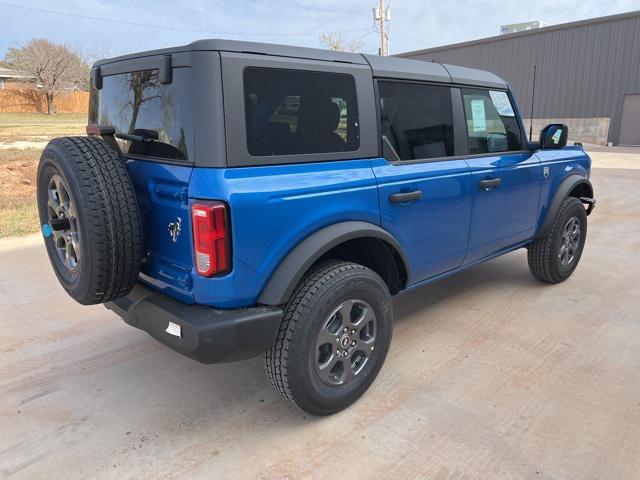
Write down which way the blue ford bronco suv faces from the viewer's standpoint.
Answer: facing away from the viewer and to the right of the viewer

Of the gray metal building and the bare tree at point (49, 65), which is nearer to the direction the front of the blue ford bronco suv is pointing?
the gray metal building

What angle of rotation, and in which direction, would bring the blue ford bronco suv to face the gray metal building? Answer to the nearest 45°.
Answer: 0° — it already faces it

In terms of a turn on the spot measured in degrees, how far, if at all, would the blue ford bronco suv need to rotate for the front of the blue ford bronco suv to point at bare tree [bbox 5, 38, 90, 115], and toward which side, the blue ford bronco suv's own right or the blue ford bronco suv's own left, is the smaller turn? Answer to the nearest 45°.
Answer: approximately 90° to the blue ford bronco suv's own left

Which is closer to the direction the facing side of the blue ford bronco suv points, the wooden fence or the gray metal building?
the gray metal building

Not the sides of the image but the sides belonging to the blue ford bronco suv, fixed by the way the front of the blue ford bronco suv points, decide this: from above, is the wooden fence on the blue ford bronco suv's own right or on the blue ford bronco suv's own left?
on the blue ford bronco suv's own left
